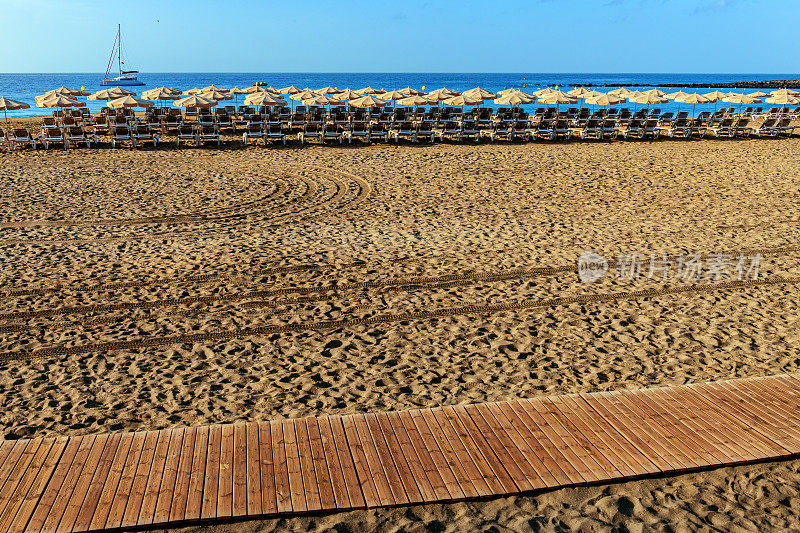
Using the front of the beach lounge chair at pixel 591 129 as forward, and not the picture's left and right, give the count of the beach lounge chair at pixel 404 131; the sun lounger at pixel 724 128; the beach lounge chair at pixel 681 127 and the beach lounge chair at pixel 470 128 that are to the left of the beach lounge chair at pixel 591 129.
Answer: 2

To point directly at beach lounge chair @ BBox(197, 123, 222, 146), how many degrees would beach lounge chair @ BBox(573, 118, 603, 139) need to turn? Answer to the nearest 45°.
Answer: approximately 90° to its left

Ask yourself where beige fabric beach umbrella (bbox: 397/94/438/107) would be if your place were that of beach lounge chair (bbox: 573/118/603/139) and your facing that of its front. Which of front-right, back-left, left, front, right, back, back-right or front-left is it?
front-left

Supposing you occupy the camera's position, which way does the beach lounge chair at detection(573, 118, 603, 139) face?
facing away from the viewer and to the left of the viewer

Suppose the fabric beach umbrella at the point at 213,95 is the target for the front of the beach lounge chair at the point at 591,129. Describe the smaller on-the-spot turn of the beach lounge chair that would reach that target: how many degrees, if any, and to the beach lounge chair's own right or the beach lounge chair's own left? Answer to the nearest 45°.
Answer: approximately 45° to the beach lounge chair's own left

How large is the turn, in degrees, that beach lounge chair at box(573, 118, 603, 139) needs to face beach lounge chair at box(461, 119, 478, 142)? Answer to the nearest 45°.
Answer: approximately 90° to its left
